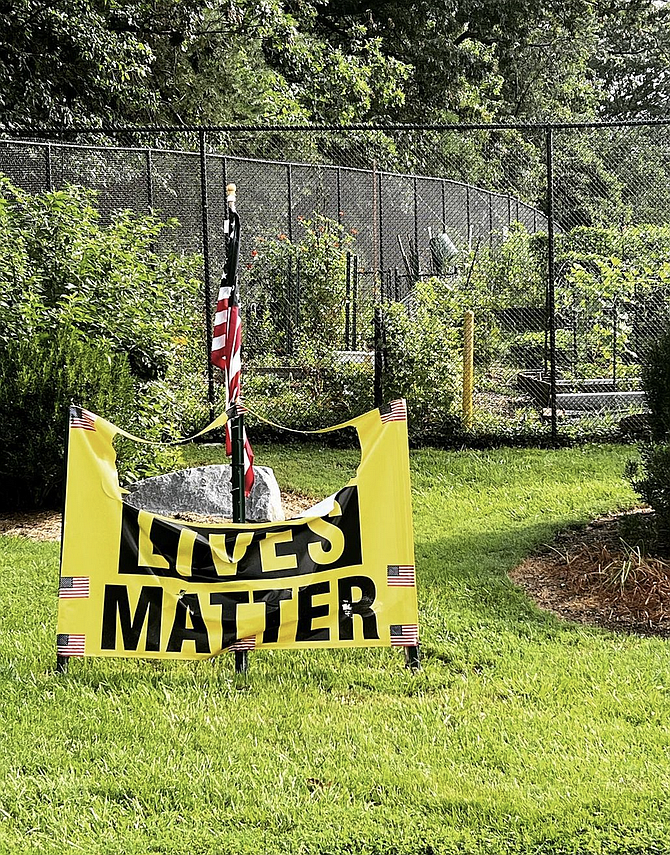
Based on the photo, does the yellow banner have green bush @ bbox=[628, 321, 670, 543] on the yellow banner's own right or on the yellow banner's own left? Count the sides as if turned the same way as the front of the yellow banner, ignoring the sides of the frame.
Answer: on the yellow banner's own left

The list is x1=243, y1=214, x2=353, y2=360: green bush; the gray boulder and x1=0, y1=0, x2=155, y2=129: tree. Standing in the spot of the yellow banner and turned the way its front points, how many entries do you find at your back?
3

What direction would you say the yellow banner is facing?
toward the camera

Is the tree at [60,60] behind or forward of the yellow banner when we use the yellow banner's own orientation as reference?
behind

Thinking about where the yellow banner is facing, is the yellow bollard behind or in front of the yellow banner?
behind

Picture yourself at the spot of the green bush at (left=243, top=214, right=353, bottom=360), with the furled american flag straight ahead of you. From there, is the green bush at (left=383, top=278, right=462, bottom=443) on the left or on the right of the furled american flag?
left

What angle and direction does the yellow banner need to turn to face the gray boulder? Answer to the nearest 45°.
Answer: approximately 180°

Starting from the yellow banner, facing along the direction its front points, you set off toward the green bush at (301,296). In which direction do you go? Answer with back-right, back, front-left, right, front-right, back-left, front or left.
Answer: back

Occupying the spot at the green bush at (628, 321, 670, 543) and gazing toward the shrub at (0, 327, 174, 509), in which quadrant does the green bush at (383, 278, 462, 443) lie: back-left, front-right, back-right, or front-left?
front-right

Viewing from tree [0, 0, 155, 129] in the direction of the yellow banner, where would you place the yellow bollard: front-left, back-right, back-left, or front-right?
front-left

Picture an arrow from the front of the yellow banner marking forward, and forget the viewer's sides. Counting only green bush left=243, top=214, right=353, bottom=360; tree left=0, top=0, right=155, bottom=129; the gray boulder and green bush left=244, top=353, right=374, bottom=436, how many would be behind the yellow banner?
4
